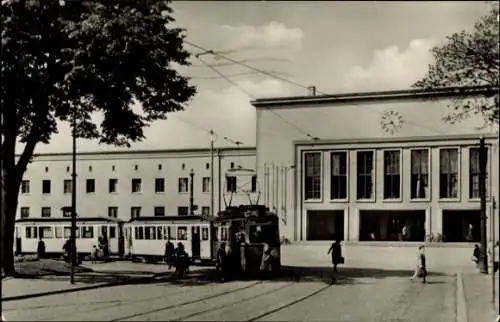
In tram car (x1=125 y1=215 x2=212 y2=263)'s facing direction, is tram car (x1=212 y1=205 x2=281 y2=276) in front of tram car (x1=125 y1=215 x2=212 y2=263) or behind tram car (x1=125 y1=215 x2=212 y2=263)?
in front

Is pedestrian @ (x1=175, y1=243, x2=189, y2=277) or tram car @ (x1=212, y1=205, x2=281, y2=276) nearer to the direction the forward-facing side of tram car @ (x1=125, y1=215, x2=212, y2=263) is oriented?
the tram car

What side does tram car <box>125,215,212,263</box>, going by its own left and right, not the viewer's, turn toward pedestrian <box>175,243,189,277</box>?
right

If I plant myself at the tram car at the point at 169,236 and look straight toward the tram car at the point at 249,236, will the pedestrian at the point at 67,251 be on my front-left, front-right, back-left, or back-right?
back-right

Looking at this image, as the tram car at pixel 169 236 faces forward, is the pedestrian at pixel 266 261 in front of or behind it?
in front

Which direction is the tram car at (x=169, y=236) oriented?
to the viewer's right

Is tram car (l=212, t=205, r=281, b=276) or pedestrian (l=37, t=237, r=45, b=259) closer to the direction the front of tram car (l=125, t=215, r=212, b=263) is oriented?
the tram car

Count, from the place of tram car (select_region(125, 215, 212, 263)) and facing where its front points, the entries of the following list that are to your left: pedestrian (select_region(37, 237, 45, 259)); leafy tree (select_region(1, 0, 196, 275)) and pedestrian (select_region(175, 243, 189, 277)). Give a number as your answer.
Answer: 0

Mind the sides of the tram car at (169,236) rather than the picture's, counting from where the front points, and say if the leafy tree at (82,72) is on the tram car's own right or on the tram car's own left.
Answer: on the tram car's own right

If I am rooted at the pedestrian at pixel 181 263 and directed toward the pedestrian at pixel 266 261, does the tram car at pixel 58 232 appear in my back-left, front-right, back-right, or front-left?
back-left
